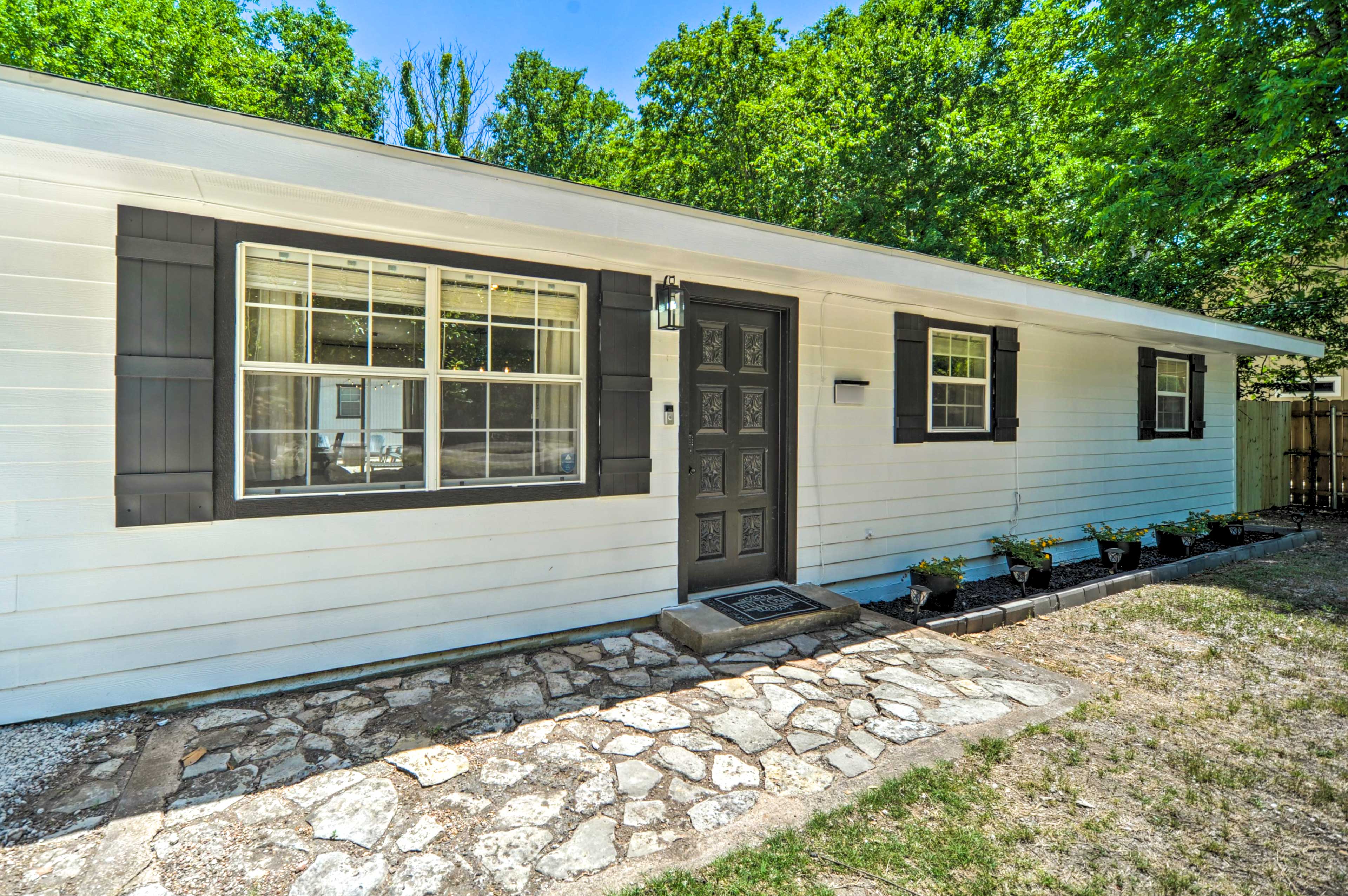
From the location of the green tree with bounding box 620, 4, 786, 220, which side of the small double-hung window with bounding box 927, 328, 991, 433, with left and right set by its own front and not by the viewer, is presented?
back

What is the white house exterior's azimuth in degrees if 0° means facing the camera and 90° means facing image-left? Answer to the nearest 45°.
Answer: approximately 315°

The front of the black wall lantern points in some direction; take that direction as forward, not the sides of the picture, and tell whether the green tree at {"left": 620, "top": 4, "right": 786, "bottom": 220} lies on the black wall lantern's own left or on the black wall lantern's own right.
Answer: on the black wall lantern's own left

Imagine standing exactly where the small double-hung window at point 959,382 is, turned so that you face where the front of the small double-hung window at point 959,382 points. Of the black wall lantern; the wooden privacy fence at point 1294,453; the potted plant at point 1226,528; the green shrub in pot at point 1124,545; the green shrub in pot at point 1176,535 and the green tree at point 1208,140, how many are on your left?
5

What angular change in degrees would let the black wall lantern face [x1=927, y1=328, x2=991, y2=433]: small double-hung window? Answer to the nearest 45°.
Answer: approximately 90° to its left

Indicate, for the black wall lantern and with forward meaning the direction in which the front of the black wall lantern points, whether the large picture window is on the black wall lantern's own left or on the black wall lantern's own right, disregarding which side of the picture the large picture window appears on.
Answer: on the black wall lantern's own right

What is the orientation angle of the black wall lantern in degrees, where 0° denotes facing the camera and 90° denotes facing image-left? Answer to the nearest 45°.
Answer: approximately 315°
